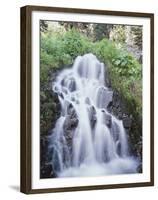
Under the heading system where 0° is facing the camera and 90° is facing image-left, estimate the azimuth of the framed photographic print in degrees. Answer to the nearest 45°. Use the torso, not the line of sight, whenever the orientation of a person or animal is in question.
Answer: approximately 315°
